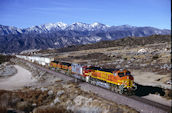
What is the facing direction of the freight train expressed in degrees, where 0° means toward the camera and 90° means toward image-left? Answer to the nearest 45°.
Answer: approximately 315°
